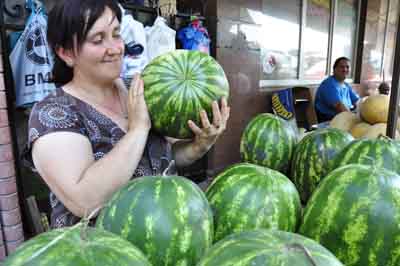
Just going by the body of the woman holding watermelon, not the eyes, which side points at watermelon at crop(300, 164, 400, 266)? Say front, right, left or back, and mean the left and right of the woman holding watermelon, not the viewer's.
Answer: front

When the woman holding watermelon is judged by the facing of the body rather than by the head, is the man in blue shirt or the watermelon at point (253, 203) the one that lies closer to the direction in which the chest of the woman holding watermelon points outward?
the watermelon

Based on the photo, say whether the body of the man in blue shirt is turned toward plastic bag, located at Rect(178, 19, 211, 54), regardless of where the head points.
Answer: no

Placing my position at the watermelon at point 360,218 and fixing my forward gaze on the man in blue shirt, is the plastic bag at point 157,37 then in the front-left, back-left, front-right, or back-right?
front-left

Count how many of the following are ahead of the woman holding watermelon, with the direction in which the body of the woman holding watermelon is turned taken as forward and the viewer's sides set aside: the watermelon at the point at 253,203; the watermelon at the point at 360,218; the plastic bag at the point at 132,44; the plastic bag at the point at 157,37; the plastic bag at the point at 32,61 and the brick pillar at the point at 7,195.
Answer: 2

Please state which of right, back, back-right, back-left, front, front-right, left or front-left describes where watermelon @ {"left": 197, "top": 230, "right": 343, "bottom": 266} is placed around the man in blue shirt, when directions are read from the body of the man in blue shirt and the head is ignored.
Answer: front-right

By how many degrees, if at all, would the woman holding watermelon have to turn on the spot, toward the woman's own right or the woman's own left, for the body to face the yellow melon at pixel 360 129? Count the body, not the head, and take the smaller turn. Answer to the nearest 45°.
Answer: approximately 90° to the woman's own left

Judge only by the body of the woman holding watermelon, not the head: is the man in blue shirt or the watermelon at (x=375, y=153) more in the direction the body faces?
the watermelon

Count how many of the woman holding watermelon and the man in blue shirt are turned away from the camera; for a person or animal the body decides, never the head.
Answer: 0

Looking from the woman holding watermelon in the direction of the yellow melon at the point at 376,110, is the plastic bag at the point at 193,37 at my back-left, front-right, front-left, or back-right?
front-left

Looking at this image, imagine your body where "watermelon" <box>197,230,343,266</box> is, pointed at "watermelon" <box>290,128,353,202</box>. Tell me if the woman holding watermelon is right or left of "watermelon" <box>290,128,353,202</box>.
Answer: left

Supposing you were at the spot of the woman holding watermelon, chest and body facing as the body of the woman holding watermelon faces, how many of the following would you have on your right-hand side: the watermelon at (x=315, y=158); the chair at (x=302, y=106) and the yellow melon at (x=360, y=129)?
0

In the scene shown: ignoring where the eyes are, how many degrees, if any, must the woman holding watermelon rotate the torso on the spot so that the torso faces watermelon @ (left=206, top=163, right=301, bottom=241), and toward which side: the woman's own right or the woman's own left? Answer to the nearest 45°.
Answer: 0° — they already face it

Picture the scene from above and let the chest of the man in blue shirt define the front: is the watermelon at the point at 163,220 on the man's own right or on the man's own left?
on the man's own right

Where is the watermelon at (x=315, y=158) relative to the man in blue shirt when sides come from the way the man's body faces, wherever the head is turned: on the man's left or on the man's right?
on the man's right

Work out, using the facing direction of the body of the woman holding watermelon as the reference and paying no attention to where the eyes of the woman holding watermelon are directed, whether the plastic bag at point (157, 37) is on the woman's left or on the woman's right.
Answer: on the woman's left

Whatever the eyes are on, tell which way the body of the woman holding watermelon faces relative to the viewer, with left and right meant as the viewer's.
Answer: facing the viewer and to the right of the viewer
